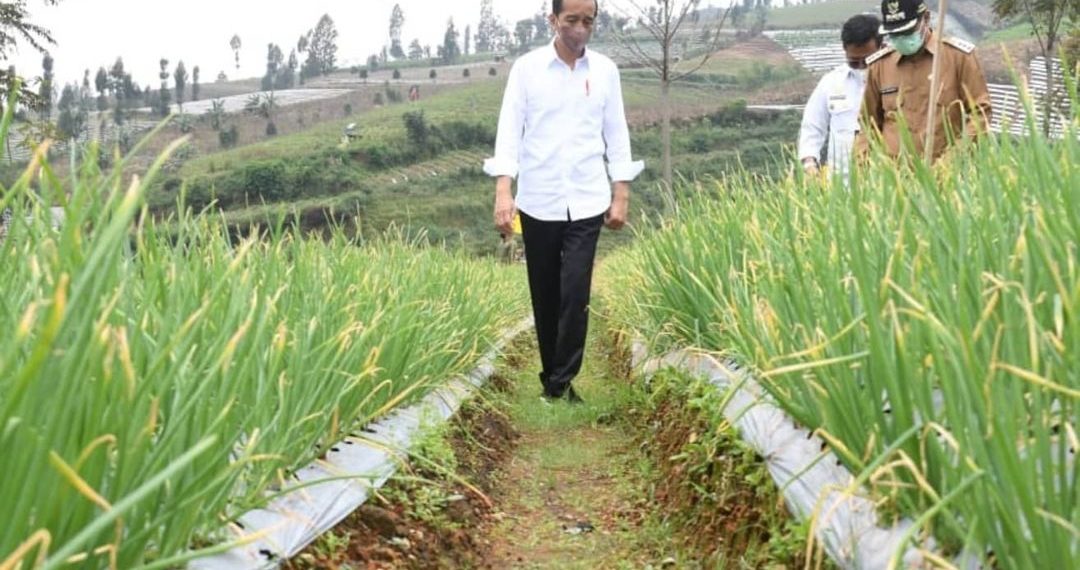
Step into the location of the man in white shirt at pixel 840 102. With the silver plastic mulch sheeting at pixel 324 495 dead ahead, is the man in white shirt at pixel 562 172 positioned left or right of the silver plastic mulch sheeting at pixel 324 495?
right

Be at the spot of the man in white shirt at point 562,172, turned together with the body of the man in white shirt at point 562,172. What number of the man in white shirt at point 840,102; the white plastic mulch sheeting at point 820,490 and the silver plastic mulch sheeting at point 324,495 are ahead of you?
2

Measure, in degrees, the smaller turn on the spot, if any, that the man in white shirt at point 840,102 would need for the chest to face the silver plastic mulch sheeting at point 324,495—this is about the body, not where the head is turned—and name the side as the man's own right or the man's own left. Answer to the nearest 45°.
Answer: approximately 45° to the man's own right

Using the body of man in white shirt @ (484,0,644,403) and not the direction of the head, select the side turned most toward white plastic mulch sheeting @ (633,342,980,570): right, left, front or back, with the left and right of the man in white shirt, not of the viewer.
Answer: front

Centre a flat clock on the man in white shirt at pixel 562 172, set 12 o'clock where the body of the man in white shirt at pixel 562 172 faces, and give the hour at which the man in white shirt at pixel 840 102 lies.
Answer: the man in white shirt at pixel 840 102 is roughly at 8 o'clock from the man in white shirt at pixel 562 172.
